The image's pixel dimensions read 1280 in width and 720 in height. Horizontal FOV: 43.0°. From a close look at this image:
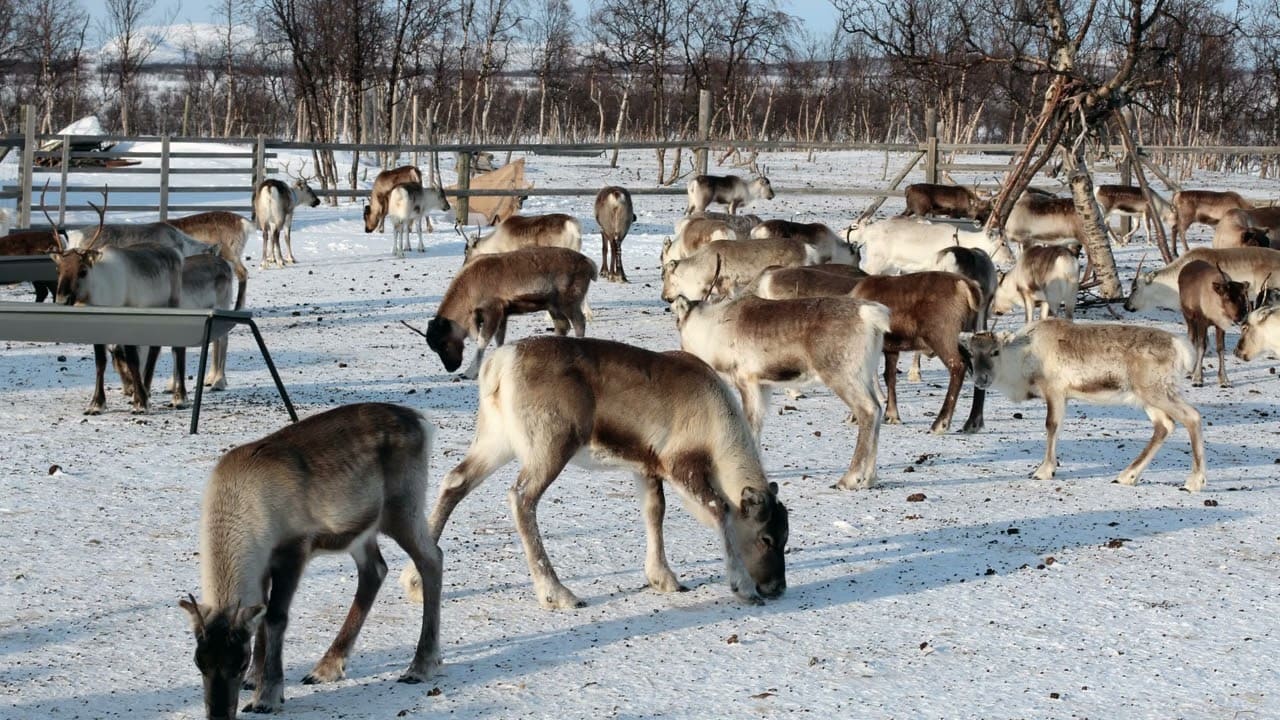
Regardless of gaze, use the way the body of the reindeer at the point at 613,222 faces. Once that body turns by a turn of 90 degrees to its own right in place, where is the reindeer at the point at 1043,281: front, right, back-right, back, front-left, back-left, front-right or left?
front-right

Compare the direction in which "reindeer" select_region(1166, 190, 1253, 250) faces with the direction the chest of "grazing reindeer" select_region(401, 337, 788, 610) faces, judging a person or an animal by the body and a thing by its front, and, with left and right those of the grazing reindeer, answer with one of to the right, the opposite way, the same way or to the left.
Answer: the same way

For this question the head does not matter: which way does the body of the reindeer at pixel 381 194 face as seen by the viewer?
to the viewer's left

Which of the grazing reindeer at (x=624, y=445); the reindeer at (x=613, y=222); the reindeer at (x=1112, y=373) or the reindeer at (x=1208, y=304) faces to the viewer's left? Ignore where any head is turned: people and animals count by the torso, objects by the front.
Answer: the reindeer at (x=1112, y=373)

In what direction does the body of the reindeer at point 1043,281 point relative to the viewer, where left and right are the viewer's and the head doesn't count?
facing away from the viewer and to the left of the viewer

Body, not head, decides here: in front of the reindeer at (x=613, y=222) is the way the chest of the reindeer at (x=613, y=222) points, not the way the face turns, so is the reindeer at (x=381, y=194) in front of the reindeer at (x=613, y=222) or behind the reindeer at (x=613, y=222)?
in front

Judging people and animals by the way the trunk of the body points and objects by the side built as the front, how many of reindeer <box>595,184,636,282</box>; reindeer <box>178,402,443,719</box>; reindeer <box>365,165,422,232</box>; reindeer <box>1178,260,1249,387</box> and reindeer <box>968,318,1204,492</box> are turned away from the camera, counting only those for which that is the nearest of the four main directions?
1

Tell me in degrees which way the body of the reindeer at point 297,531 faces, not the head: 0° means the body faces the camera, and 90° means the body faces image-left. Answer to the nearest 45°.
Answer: approximately 45°

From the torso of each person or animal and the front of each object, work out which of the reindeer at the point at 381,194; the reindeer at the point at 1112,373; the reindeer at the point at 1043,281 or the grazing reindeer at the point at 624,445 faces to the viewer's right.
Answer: the grazing reindeer

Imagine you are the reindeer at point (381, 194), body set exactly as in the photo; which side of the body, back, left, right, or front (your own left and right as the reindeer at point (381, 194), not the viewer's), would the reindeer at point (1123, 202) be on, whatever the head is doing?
back

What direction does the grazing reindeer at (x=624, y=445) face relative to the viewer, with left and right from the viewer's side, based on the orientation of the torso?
facing to the right of the viewer

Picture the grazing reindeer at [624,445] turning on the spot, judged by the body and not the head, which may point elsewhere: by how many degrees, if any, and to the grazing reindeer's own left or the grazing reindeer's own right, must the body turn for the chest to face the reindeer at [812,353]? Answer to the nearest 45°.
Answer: approximately 45° to the grazing reindeer's own left

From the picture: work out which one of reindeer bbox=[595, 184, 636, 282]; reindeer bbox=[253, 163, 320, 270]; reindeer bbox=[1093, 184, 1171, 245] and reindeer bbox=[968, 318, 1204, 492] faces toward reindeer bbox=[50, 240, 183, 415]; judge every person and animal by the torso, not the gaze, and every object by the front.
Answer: reindeer bbox=[968, 318, 1204, 492]

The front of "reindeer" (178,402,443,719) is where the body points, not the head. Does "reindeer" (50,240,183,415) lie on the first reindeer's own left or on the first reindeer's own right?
on the first reindeer's own right

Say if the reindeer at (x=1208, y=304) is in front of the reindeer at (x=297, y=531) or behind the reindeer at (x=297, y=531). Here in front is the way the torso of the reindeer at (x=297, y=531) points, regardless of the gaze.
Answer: behind

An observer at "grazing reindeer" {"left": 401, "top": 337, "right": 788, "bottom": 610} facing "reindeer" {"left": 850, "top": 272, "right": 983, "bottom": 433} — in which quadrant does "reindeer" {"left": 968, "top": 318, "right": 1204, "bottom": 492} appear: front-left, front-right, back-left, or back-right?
front-right

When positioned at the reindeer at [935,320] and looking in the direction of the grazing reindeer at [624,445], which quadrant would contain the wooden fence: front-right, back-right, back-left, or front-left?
back-right

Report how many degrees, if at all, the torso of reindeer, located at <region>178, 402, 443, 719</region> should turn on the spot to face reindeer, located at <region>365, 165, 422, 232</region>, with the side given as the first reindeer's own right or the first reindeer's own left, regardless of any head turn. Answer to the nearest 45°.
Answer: approximately 135° to the first reindeer's own right

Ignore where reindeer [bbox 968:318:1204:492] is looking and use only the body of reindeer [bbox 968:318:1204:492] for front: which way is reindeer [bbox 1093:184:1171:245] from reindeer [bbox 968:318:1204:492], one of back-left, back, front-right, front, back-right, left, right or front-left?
right
